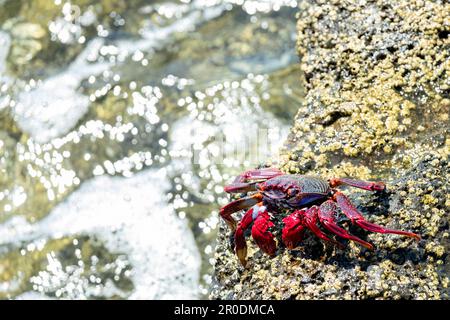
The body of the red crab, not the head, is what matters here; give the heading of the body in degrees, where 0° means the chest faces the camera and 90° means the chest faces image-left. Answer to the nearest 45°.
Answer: approximately 45°
